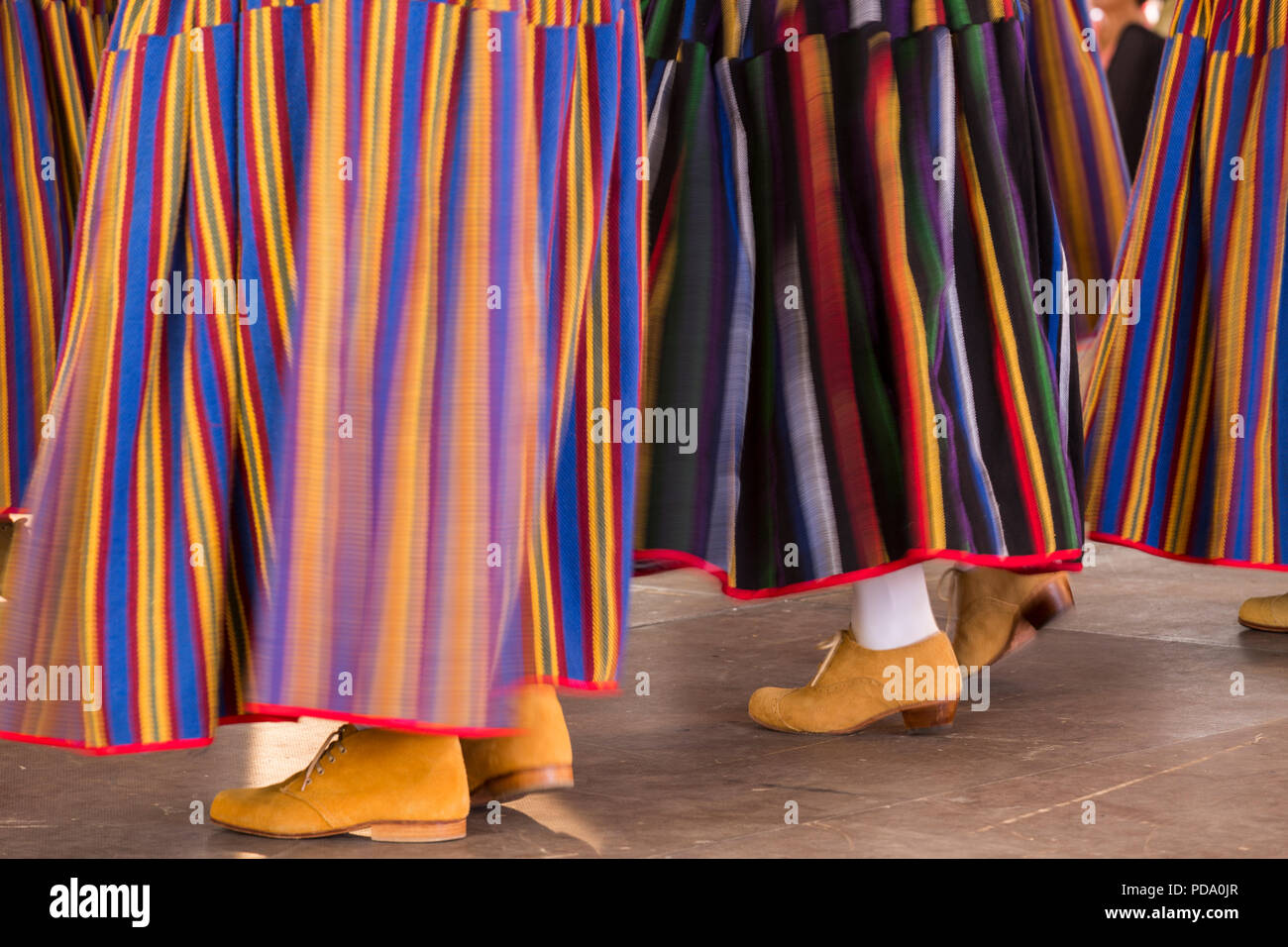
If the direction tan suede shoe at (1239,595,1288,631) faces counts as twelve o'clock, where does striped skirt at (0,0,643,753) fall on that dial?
The striped skirt is roughly at 10 o'clock from the tan suede shoe.

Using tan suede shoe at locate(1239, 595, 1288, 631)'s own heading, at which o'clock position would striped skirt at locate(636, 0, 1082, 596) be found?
The striped skirt is roughly at 10 o'clock from the tan suede shoe.

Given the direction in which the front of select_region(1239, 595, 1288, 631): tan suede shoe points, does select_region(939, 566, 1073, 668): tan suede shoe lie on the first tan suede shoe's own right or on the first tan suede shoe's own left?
on the first tan suede shoe's own left

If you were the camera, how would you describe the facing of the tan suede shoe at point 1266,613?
facing to the left of the viewer

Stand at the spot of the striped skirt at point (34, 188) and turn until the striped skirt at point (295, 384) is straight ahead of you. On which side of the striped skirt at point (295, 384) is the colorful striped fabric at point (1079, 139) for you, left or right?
left

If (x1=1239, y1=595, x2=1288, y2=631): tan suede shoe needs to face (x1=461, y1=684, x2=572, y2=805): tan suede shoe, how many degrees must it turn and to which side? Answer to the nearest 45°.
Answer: approximately 45° to its left

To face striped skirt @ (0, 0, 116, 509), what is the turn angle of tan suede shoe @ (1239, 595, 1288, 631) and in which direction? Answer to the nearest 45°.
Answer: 0° — it already faces it
